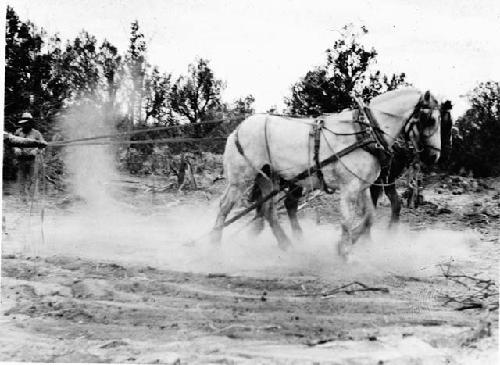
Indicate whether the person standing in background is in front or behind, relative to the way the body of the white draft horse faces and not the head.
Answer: behind

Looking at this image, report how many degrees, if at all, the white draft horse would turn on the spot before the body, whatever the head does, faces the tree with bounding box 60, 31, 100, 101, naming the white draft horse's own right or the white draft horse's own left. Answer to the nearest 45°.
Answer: approximately 180°

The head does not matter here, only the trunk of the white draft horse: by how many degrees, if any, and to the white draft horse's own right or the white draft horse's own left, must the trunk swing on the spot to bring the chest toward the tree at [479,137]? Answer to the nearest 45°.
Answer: approximately 45° to the white draft horse's own left

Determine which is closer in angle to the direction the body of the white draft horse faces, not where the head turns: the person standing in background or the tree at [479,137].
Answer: the tree

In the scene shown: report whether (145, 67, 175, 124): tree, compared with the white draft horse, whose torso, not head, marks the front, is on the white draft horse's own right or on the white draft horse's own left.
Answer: on the white draft horse's own left

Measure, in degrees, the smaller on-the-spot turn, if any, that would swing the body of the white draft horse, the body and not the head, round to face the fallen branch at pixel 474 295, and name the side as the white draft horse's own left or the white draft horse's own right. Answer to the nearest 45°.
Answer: approximately 45° to the white draft horse's own right

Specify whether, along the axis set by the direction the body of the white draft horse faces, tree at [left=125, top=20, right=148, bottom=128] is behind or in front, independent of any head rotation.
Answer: behind

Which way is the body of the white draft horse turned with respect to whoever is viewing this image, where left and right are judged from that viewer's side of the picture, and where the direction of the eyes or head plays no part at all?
facing to the right of the viewer
